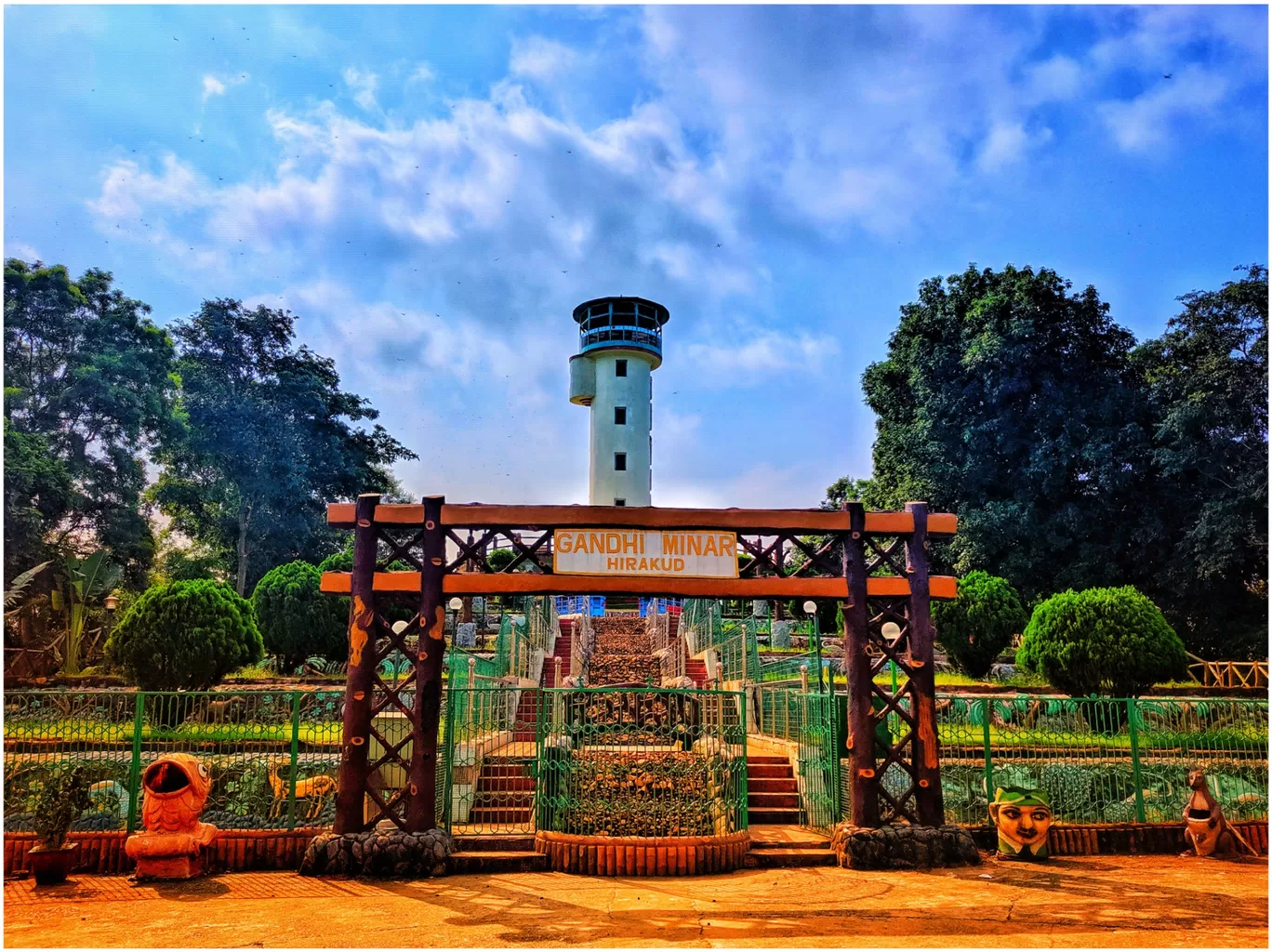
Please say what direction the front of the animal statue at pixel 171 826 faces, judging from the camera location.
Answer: facing the viewer and to the left of the viewer

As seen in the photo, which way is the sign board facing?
toward the camera

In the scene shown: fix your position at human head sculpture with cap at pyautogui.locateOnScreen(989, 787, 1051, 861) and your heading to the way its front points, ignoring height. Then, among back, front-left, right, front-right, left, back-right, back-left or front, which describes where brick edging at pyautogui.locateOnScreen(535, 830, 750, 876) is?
front-right

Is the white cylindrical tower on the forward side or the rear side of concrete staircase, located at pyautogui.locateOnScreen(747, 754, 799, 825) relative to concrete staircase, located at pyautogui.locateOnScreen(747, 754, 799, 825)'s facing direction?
on the rear side

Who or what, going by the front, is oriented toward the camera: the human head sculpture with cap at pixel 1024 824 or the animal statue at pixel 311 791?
the human head sculpture with cap at pixel 1024 824

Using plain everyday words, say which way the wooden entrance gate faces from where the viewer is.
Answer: facing the viewer

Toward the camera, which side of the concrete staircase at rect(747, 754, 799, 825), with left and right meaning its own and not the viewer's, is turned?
front

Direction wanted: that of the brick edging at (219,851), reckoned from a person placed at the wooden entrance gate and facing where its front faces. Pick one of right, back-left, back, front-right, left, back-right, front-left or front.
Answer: right

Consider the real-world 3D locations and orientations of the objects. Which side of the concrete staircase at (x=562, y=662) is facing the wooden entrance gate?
front

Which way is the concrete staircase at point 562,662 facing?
toward the camera

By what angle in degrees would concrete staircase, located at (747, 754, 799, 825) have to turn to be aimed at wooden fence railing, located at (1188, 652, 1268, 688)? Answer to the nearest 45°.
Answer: approximately 135° to its left
